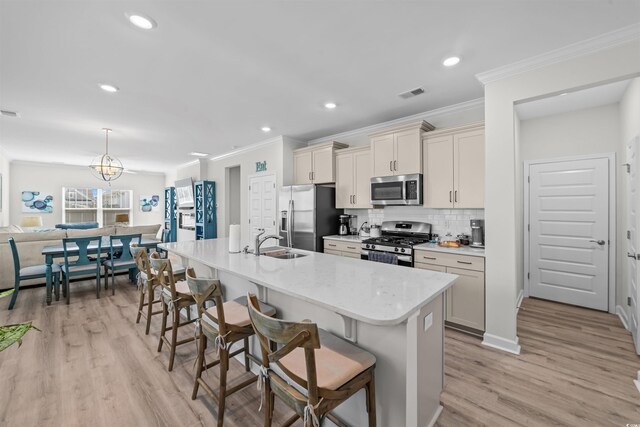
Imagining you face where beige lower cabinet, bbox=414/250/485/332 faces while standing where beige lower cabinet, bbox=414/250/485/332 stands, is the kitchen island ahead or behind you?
ahead

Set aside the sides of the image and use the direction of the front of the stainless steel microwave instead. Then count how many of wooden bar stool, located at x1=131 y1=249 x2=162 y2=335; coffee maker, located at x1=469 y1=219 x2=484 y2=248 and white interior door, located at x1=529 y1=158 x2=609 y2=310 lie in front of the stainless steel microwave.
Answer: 1

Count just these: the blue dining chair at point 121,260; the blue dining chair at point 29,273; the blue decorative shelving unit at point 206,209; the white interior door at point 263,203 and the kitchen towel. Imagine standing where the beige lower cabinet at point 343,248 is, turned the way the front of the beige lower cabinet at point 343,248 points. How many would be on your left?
1

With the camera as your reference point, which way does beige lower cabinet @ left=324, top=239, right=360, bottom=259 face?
facing the viewer and to the left of the viewer

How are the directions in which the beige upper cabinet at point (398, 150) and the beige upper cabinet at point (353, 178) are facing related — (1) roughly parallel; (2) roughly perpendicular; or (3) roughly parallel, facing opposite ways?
roughly parallel

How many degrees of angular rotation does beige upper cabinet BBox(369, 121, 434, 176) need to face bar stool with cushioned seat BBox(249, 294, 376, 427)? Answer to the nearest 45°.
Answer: approximately 45° to its left

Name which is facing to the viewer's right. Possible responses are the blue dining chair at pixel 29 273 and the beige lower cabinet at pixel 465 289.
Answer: the blue dining chair

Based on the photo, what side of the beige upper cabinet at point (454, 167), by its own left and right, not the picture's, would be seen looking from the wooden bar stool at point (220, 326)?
front

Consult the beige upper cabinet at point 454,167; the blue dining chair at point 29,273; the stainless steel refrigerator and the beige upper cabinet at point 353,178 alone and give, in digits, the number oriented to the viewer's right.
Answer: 1

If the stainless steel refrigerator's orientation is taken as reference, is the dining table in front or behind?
in front

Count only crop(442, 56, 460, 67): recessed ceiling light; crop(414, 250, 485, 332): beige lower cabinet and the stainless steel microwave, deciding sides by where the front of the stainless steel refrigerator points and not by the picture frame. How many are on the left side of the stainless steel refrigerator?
3

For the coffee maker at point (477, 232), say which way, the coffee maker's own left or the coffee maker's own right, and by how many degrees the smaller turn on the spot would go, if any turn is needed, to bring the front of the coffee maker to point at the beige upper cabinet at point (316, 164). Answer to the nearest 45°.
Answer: approximately 45° to the coffee maker's own right

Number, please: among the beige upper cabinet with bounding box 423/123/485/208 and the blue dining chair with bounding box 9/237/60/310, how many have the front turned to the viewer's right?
1

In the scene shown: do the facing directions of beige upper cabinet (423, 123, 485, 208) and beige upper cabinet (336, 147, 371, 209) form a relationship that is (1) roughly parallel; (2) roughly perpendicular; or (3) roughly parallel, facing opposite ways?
roughly parallel

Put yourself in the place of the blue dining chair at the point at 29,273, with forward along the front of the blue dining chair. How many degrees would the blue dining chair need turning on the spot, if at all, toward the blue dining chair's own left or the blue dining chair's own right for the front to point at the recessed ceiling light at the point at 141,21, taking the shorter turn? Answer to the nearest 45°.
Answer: approximately 90° to the blue dining chair's own right
